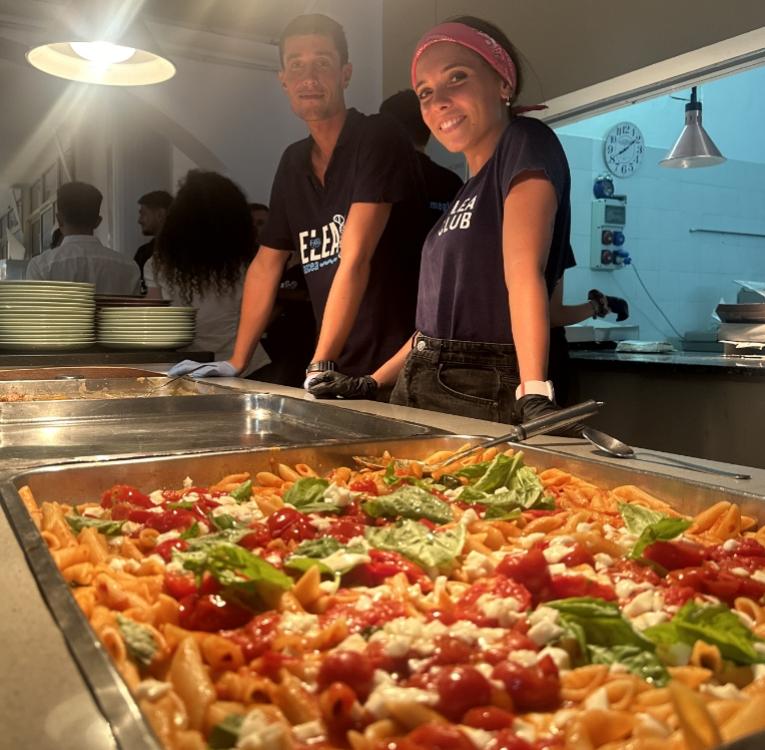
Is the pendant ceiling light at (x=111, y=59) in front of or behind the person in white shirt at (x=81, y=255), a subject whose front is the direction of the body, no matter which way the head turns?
behind

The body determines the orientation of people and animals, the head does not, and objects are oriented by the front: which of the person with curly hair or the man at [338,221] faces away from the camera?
the person with curly hair

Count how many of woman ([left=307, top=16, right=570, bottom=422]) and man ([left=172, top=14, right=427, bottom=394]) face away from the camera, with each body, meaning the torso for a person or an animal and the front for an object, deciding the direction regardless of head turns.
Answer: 0

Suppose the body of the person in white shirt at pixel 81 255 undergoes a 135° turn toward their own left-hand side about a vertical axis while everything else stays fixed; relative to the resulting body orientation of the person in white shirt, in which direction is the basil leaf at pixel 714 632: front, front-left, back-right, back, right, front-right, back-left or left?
front-left

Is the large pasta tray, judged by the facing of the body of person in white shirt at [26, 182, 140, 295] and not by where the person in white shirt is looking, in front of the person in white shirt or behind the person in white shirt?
behind

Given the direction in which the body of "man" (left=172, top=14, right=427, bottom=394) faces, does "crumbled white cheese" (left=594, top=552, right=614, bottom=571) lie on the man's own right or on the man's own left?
on the man's own left

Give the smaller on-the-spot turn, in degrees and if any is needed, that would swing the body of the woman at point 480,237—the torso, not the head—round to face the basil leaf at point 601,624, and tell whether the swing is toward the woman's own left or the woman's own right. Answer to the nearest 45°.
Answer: approximately 45° to the woman's own left

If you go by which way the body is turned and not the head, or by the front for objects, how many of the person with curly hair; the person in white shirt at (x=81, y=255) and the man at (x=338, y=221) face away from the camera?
2

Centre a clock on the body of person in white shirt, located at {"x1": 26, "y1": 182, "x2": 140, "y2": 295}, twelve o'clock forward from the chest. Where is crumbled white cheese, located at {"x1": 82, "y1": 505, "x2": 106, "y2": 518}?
The crumbled white cheese is roughly at 6 o'clock from the person in white shirt.

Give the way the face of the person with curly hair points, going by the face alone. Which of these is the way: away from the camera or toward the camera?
away from the camera

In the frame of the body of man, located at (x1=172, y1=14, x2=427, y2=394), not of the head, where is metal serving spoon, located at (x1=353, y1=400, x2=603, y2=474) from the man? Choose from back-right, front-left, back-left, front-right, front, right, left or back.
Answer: front-left

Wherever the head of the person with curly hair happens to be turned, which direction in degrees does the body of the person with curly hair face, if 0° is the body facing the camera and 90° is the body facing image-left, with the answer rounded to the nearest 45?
approximately 180°

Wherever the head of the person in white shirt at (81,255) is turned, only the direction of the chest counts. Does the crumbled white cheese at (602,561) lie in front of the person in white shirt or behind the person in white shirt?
behind

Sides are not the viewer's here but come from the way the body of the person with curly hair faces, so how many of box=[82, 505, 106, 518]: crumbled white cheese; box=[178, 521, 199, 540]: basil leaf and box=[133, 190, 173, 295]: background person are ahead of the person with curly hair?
1

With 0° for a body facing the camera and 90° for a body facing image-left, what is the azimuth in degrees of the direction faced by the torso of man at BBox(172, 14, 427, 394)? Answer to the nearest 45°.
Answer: approximately 45°

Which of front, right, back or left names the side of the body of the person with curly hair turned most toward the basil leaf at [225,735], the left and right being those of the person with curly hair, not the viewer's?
back
